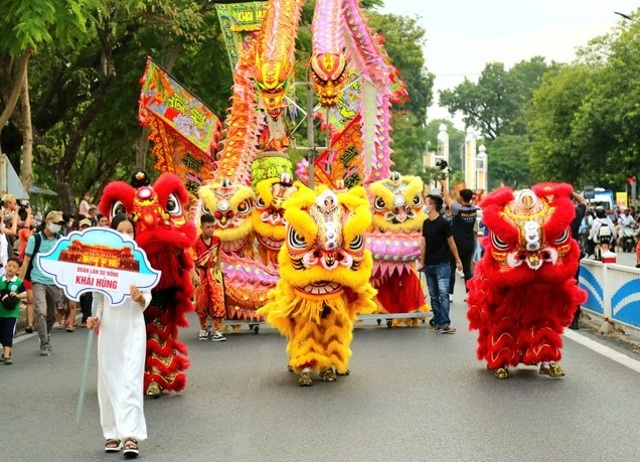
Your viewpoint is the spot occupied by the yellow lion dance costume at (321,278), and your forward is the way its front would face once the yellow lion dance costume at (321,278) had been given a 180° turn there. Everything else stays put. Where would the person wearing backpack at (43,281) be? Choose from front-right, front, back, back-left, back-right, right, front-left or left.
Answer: front-left

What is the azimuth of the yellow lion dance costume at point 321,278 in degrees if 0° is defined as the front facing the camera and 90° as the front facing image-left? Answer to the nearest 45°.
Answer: approximately 0°

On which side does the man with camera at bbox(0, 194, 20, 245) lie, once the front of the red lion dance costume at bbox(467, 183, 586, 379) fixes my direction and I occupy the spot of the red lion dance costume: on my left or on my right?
on my right

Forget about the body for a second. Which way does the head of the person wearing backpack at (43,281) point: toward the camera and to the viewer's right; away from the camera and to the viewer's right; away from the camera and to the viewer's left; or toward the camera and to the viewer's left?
toward the camera and to the viewer's right

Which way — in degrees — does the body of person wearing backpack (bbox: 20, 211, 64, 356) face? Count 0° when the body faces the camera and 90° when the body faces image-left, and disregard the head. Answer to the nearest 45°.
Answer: approximately 315°
